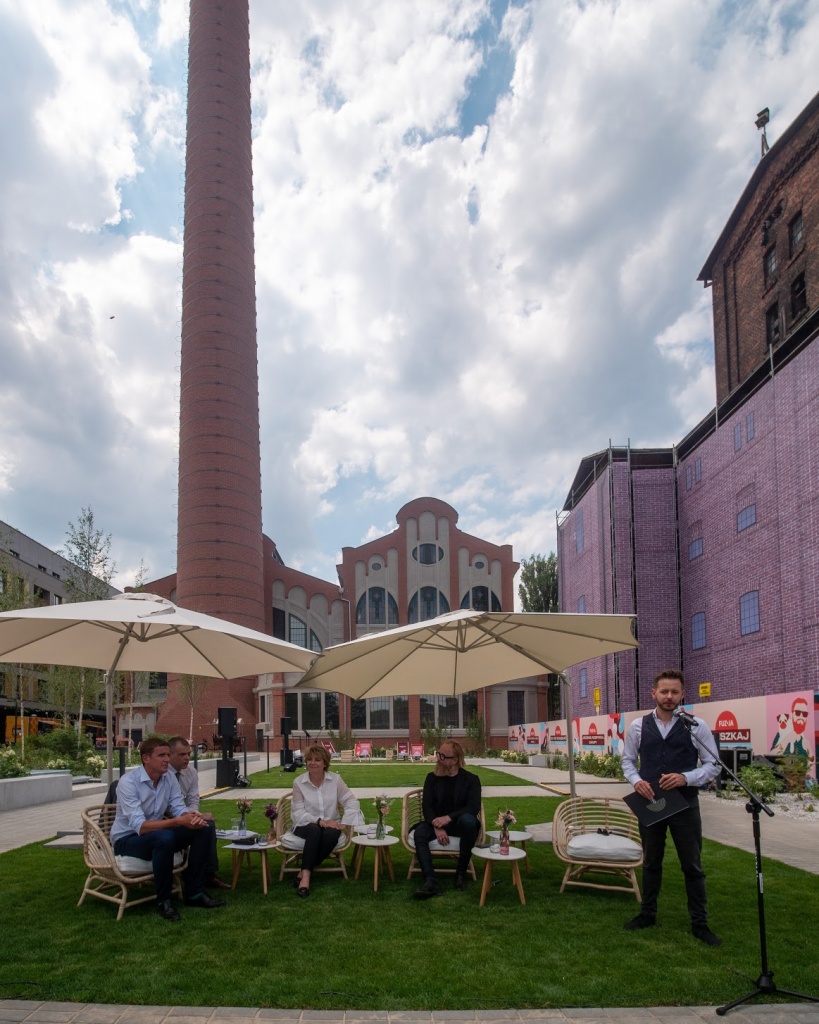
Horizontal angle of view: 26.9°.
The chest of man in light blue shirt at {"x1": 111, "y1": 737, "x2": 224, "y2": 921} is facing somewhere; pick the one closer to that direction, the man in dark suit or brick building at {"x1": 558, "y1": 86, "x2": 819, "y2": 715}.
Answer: the man in dark suit

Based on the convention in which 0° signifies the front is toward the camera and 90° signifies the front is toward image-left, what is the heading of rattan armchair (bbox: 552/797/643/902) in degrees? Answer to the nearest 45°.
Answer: approximately 0°

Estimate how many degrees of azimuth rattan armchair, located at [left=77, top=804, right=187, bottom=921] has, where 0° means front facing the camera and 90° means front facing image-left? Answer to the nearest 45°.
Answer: approximately 315°

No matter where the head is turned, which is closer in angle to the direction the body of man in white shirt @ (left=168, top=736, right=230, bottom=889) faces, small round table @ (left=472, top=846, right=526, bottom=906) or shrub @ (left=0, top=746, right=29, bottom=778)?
the small round table

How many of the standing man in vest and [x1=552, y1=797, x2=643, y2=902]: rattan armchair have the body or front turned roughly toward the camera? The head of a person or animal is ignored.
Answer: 2

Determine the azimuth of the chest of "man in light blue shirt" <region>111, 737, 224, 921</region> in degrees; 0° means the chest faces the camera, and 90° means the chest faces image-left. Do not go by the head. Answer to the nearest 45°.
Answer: approximately 315°

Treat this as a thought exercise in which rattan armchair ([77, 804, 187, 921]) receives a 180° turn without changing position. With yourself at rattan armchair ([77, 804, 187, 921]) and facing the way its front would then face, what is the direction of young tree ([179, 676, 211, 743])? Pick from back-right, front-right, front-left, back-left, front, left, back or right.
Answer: front-right

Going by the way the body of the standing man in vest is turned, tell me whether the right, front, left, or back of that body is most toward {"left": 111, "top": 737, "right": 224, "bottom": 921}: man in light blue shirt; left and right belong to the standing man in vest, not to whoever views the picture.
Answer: right
